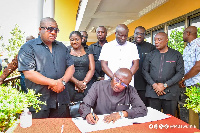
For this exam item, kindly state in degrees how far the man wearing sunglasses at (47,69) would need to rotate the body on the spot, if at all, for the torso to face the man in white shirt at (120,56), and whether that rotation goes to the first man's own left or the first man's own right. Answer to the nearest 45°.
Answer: approximately 90° to the first man's own left

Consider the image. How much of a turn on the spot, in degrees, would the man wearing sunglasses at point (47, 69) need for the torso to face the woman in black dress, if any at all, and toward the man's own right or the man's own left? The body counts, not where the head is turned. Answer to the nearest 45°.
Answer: approximately 90° to the man's own left

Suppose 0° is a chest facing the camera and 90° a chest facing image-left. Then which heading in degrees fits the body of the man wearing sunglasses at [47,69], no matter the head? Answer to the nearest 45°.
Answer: approximately 315°

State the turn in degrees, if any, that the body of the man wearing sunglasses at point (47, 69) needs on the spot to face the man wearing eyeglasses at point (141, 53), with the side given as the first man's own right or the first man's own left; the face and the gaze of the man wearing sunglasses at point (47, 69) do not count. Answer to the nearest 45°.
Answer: approximately 90° to the first man's own left

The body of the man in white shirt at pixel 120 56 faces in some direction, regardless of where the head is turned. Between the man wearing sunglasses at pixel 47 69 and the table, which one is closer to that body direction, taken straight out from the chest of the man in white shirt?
the table

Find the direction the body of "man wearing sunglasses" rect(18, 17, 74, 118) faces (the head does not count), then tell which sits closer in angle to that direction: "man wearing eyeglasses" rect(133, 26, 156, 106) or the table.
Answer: the table

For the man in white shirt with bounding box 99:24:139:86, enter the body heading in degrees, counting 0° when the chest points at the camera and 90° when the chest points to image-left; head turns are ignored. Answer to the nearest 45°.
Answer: approximately 0°
